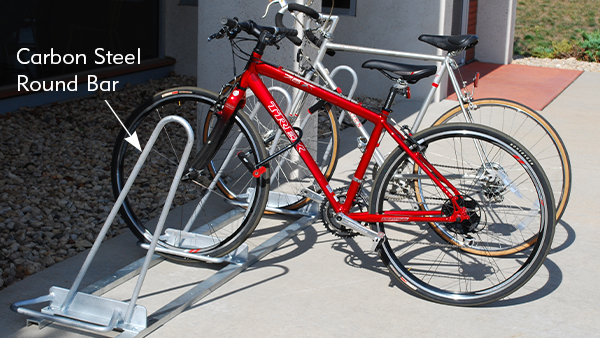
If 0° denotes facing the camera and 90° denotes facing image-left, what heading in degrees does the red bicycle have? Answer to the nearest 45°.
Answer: approximately 90°
